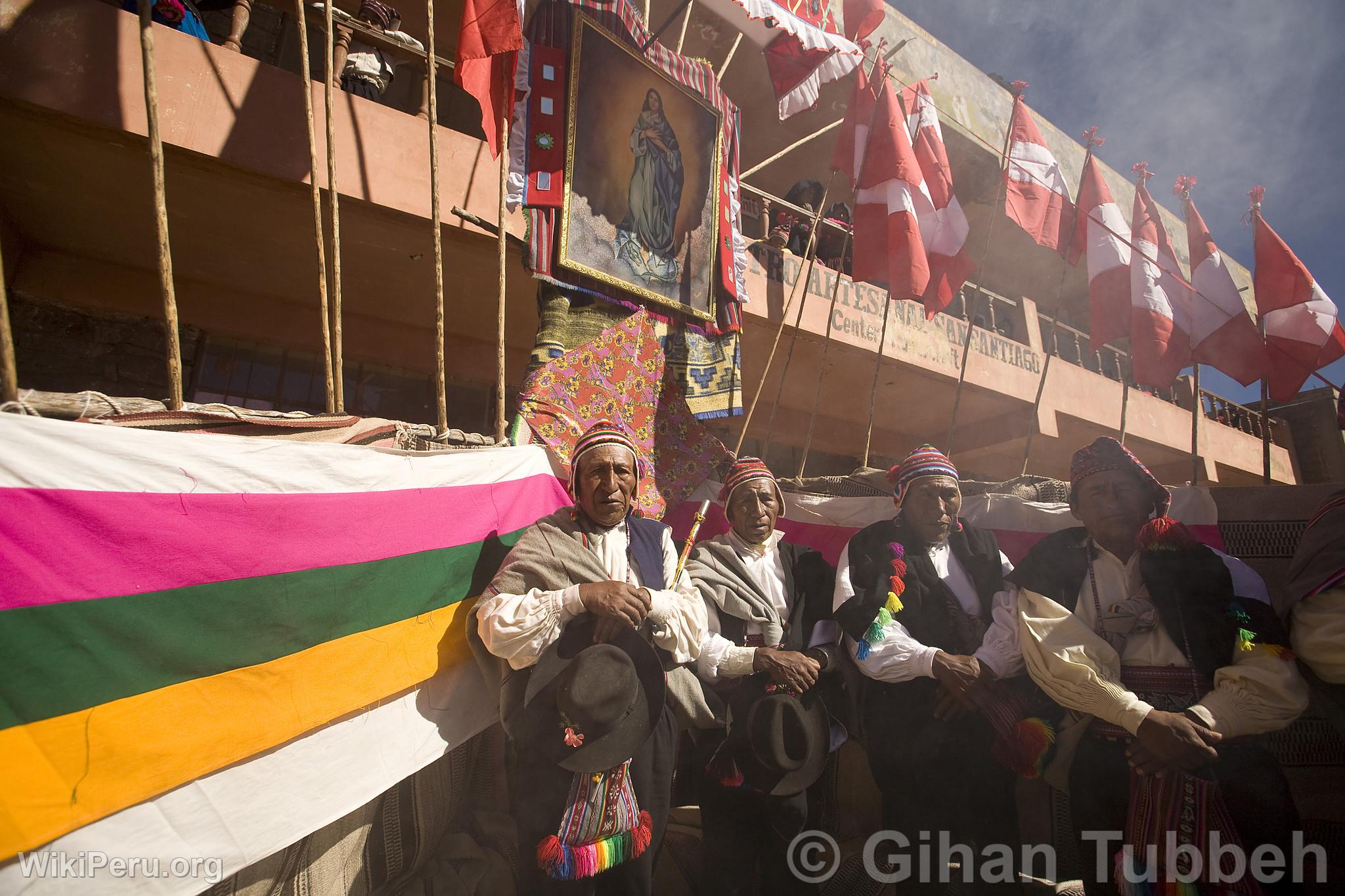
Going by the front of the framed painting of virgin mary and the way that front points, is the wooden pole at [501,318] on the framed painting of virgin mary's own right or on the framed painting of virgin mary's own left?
on the framed painting of virgin mary's own right

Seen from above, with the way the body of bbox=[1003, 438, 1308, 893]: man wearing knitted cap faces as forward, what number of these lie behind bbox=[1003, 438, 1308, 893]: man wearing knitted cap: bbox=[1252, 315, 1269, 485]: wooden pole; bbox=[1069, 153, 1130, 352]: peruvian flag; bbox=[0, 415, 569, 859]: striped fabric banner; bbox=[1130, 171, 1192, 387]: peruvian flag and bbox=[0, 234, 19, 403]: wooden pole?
3

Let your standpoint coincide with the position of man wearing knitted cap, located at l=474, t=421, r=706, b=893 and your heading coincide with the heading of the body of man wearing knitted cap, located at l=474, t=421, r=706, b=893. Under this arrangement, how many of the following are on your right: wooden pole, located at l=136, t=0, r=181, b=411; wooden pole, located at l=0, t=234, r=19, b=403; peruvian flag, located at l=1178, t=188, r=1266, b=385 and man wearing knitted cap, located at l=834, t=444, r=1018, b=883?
2

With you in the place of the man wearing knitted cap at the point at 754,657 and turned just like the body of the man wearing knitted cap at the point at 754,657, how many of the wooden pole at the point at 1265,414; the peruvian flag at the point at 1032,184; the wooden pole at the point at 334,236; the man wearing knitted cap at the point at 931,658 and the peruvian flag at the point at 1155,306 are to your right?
1

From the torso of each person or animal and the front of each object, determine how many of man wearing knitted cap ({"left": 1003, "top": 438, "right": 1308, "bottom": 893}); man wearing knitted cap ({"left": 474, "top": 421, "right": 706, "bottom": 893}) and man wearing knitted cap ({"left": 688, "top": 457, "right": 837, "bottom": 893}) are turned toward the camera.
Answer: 3

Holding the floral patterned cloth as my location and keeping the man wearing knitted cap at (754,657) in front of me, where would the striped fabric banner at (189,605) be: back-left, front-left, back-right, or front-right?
front-right

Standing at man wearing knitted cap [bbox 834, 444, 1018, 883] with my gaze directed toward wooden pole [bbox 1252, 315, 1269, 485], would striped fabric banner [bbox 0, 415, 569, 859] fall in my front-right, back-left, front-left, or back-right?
back-left

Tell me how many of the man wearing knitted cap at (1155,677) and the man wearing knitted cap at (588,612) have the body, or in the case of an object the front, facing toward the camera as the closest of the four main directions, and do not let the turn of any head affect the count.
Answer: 2

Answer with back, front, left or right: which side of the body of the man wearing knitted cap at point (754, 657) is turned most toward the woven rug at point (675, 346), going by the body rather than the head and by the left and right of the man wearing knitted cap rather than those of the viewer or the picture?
back

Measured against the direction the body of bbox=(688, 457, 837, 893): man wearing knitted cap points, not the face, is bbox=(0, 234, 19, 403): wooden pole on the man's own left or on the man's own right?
on the man's own right

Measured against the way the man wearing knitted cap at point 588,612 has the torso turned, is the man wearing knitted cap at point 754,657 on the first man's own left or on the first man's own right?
on the first man's own left

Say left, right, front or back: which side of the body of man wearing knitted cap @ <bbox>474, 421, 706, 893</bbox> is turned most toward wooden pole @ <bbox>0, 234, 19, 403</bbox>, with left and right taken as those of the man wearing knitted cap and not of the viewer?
right

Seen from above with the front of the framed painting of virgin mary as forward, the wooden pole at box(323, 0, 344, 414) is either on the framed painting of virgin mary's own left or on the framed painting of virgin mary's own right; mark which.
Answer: on the framed painting of virgin mary's own right

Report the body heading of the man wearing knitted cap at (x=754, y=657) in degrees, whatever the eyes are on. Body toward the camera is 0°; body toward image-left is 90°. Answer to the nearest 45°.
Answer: approximately 0°

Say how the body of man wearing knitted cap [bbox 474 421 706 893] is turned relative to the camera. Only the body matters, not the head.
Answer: toward the camera

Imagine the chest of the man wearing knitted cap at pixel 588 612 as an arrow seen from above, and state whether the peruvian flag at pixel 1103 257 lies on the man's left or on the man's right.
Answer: on the man's left

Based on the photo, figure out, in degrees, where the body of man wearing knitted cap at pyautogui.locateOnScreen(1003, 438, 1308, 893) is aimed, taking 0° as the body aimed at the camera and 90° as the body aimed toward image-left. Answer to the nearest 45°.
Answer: approximately 0°
